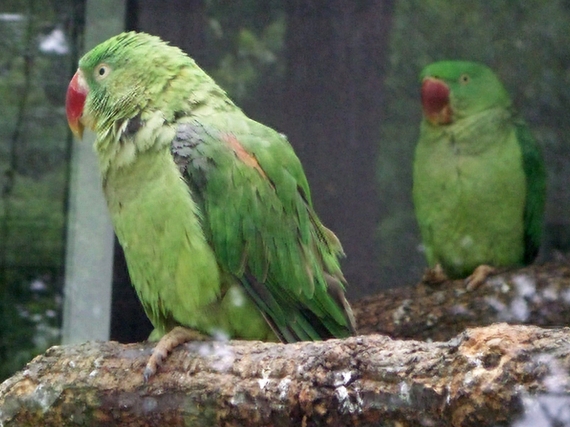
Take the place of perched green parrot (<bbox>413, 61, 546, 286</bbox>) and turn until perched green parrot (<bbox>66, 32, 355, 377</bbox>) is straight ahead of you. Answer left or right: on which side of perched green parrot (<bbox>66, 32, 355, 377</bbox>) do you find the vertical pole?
right

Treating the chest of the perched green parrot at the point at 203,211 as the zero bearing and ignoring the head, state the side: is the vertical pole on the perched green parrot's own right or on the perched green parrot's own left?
on the perched green parrot's own right

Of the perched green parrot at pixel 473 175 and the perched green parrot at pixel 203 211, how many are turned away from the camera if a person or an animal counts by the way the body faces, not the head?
0

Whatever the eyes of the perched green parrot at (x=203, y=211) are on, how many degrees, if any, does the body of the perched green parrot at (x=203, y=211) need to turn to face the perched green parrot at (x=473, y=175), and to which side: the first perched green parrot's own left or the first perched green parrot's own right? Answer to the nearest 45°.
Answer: approximately 135° to the first perched green parrot's own right

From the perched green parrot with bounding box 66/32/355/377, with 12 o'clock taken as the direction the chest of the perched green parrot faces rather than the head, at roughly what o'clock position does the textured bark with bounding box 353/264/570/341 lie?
The textured bark is roughly at 5 o'clock from the perched green parrot.

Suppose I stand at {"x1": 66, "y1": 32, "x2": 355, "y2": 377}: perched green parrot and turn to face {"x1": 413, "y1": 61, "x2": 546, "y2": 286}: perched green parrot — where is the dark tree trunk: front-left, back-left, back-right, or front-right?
front-left

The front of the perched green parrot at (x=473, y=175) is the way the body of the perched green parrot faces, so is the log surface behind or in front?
in front

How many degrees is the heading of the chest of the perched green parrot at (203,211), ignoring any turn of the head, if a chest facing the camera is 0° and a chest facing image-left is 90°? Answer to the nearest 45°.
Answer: approximately 90°

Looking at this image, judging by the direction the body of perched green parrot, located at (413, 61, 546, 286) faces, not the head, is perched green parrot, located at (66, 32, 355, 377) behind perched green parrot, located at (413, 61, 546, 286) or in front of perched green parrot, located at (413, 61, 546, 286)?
in front
